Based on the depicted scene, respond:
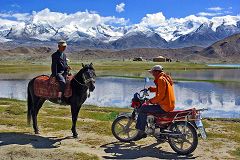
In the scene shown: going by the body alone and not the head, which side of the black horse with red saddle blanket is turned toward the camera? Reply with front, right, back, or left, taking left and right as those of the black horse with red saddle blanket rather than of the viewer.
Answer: right

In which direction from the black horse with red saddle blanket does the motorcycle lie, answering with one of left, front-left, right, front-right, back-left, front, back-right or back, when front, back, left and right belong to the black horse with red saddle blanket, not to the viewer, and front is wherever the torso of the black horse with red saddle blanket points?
front-right
